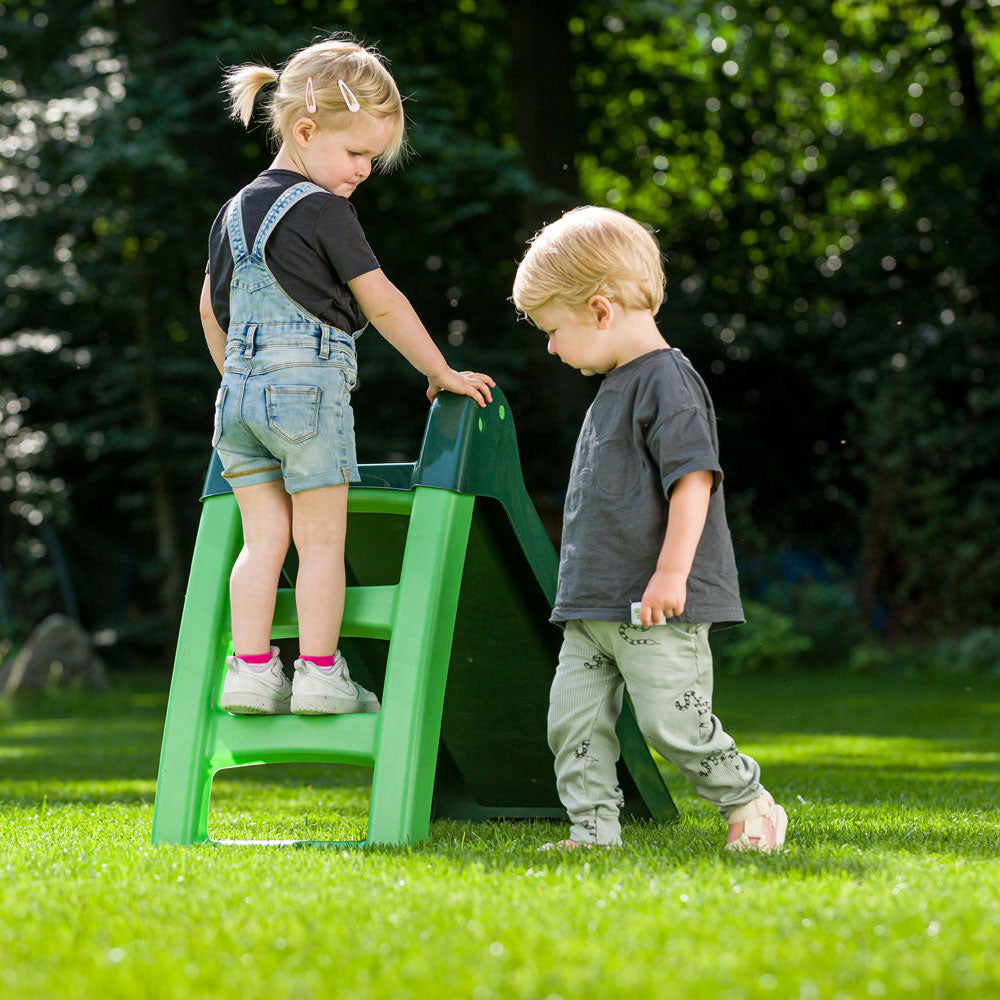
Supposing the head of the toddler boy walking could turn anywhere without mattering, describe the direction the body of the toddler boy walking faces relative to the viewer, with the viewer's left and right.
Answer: facing the viewer and to the left of the viewer

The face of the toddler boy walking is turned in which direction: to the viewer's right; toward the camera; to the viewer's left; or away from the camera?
to the viewer's left

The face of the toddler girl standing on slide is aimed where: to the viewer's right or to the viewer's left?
to the viewer's right

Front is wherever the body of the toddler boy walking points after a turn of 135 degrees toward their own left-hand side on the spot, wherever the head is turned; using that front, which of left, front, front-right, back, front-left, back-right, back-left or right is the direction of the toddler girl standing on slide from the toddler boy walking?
back

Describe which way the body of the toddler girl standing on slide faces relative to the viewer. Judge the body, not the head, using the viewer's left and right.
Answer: facing away from the viewer and to the right of the viewer
